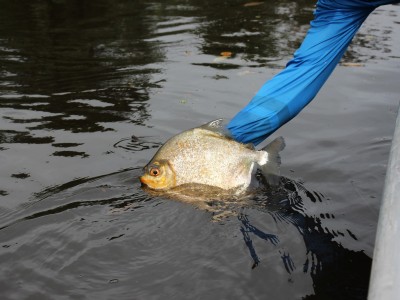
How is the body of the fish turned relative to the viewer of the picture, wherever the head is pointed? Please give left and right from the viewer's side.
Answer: facing to the left of the viewer
